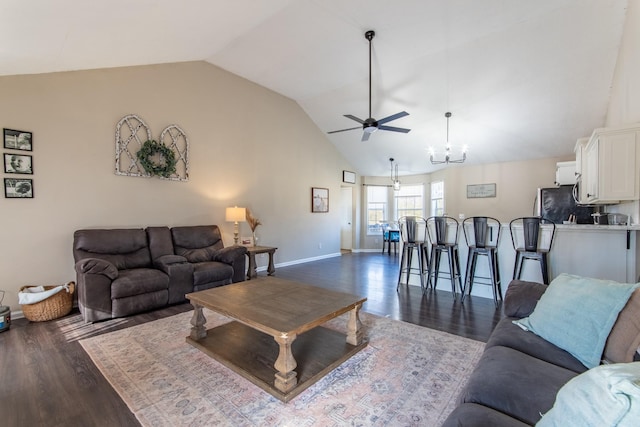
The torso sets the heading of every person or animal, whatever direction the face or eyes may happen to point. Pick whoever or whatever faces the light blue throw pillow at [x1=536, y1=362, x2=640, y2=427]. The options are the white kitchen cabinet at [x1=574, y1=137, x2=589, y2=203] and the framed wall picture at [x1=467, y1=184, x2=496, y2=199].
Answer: the framed wall picture

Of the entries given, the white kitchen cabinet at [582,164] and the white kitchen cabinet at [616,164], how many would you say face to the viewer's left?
2

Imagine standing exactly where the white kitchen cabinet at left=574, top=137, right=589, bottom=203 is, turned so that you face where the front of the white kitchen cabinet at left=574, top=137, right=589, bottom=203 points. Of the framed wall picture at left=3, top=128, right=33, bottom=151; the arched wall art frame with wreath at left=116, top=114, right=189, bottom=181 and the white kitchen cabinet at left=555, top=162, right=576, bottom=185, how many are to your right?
1

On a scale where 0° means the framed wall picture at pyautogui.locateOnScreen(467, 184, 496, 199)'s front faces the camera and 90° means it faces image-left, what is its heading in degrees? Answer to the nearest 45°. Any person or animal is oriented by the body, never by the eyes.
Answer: approximately 0°

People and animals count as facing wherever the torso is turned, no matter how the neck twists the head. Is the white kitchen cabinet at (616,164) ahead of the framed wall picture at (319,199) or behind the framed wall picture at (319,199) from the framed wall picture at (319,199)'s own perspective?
ahead

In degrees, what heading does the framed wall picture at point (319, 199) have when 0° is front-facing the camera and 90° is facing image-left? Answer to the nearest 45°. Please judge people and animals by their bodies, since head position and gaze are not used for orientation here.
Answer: approximately 315°

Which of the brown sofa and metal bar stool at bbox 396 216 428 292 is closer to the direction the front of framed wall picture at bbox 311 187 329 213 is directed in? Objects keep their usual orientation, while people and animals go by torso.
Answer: the metal bar stool

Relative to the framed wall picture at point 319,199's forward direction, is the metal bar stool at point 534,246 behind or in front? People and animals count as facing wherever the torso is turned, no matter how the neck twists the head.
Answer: in front

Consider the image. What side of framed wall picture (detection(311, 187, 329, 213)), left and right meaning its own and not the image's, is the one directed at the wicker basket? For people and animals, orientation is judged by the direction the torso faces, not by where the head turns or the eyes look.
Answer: right

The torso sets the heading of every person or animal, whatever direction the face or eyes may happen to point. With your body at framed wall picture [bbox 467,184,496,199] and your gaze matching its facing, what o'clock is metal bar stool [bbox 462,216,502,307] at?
The metal bar stool is roughly at 12 o'clock from the framed wall picture.

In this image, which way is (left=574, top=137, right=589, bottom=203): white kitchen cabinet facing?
to the viewer's left

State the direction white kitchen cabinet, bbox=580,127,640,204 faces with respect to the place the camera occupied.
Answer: facing to the left of the viewer

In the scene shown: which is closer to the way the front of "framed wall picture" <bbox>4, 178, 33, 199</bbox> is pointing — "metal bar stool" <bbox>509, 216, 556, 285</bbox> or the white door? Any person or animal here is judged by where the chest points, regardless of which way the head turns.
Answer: the metal bar stool

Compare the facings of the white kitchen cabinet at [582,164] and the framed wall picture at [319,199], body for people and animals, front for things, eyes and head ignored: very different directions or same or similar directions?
very different directions
